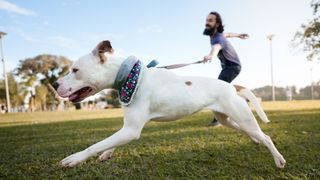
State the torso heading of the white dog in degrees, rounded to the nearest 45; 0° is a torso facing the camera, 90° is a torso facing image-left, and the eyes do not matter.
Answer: approximately 90°
